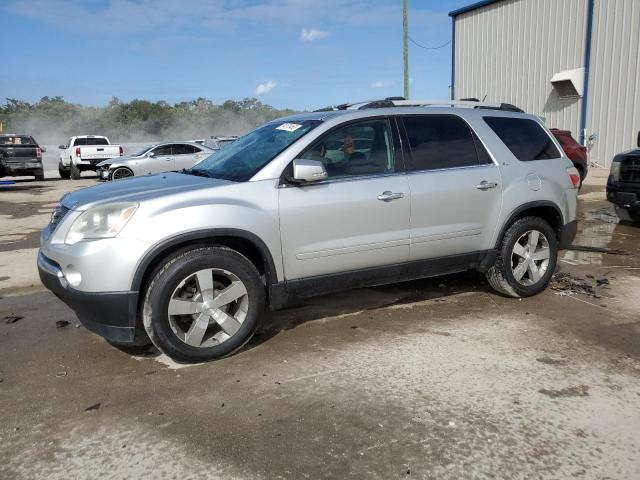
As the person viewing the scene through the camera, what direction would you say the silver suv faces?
facing the viewer and to the left of the viewer

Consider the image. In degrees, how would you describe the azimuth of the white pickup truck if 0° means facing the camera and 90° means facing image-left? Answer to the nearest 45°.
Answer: approximately 135°

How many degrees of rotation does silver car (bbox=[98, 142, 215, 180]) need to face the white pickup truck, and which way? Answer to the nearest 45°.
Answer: approximately 90° to its right

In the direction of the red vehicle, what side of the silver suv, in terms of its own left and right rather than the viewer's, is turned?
back

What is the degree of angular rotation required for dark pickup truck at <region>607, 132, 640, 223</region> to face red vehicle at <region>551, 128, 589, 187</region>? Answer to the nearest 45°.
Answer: approximately 135° to its right

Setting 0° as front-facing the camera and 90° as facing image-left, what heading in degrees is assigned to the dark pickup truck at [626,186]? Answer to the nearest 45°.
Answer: approximately 45°
